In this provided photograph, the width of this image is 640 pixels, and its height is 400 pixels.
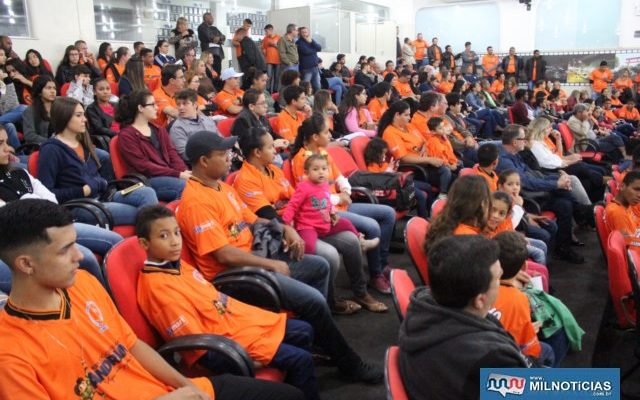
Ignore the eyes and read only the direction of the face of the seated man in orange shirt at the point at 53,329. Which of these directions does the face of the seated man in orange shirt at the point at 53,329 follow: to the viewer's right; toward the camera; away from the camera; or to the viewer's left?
to the viewer's right

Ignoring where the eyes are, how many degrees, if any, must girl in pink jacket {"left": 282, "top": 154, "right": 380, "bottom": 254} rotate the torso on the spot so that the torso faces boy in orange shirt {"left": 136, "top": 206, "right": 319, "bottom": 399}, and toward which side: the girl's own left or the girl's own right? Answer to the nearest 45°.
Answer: approximately 45° to the girl's own right

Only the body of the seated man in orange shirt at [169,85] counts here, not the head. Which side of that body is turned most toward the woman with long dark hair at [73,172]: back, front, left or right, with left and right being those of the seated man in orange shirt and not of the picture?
right

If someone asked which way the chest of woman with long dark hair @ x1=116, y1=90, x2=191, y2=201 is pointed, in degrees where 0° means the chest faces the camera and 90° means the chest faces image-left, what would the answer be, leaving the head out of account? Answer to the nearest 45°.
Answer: approximately 315°

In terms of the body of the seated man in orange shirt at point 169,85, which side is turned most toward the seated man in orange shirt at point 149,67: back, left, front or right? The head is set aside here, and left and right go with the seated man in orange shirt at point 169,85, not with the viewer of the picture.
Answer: left

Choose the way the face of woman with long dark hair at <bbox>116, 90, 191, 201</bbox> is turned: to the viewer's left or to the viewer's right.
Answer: to the viewer's right

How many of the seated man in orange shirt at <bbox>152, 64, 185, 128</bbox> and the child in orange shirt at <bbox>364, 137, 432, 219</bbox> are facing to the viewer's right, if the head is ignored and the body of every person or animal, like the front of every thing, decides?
2

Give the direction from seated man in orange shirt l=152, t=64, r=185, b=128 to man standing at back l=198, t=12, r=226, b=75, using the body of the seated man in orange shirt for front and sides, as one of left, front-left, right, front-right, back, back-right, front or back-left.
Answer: left

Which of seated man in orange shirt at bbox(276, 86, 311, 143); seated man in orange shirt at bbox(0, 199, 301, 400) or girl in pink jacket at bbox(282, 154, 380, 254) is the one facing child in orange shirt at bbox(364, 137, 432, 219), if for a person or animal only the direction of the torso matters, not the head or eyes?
seated man in orange shirt at bbox(276, 86, 311, 143)
